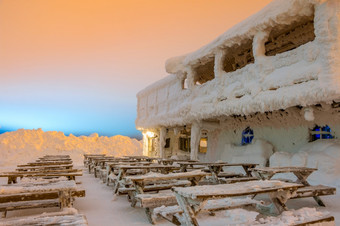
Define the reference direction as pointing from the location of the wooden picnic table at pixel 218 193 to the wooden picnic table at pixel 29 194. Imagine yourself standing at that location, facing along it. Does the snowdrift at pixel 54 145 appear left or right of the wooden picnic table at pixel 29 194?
right

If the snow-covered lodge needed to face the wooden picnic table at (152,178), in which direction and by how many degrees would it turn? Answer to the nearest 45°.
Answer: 0° — it already faces it

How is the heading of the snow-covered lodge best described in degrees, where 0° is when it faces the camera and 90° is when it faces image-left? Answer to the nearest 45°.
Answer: approximately 45°
